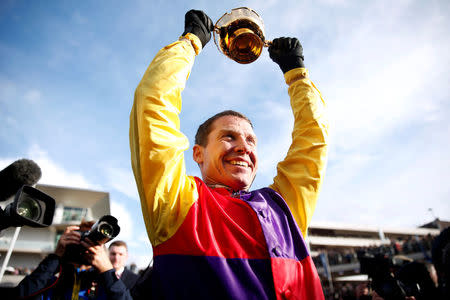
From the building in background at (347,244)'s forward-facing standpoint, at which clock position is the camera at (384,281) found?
The camera is roughly at 12 o'clock from the building in background.

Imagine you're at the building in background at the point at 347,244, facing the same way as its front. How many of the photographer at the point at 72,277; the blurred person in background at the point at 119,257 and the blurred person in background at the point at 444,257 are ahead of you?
3

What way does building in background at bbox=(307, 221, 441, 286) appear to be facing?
toward the camera

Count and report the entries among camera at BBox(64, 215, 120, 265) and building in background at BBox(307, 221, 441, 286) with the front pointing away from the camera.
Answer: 0

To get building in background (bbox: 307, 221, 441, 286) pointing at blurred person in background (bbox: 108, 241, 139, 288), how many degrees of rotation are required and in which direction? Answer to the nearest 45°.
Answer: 0° — it already faces them

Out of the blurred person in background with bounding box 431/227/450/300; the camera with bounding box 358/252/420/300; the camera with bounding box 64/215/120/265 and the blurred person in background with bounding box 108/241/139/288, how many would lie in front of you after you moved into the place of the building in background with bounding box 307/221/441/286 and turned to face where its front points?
4

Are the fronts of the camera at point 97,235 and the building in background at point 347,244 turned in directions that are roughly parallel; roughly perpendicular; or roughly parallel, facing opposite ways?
roughly perpendicular

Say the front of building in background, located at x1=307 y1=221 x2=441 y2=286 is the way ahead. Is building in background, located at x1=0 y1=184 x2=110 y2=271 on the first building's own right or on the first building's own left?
on the first building's own right

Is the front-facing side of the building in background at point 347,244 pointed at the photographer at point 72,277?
yes

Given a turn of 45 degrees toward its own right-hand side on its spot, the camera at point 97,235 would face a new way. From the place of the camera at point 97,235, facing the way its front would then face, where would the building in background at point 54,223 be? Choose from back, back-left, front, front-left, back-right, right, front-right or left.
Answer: back

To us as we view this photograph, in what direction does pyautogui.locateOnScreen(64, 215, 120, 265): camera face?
facing the viewer and to the right of the viewer

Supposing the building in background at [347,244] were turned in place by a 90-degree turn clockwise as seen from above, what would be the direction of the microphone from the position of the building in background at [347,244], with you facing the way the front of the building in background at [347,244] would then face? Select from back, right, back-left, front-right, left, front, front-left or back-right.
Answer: left

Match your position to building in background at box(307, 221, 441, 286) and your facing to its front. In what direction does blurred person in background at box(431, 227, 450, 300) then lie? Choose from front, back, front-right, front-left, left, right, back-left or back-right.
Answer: front
